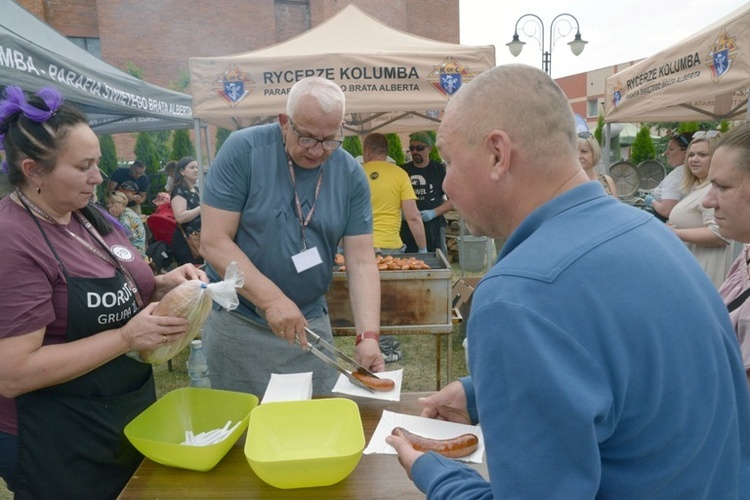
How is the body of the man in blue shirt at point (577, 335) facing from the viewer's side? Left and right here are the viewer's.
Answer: facing away from the viewer and to the left of the viewer

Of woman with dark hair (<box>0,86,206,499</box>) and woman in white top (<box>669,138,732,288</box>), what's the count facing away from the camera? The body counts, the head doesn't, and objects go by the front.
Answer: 0

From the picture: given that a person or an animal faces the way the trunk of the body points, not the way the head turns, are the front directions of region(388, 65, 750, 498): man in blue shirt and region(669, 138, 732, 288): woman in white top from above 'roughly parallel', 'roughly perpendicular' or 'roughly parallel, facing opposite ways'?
roughly perpendicular

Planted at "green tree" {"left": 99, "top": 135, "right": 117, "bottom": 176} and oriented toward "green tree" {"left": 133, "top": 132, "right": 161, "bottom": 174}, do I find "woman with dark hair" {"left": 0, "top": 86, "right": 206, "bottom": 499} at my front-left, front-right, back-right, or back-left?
front-right

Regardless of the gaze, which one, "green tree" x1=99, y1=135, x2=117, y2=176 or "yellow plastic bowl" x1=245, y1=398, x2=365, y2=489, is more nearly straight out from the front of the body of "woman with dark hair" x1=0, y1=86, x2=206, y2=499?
the yellow plastic bowl

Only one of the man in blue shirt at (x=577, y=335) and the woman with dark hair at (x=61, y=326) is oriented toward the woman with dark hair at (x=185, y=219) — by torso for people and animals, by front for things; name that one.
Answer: the man in blue shirt

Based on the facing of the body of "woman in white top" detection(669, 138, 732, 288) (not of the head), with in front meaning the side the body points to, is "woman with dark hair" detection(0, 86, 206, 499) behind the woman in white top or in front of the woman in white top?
in front

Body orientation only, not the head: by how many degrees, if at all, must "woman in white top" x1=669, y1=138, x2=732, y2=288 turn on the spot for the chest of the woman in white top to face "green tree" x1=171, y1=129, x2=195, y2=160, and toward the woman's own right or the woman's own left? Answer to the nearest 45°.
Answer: approximately 90° to the woman's own right

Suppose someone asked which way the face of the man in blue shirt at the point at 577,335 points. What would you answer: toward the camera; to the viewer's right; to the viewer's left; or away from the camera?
to the viewer's left

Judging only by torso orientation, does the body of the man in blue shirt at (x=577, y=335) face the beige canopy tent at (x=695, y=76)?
no

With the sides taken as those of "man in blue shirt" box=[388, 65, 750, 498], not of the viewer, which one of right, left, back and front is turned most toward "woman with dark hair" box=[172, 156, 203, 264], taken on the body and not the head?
front

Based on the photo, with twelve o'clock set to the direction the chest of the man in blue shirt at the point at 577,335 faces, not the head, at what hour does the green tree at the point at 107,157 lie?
The green tree is roughly at 12 o'clock from the man in blue shirt.

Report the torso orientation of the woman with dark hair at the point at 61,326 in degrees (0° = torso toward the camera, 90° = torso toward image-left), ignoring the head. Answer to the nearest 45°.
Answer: approximately 315°

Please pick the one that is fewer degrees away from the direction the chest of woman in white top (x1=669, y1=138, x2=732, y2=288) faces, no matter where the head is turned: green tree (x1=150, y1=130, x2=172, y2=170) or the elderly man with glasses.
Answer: the elderly man with glasses

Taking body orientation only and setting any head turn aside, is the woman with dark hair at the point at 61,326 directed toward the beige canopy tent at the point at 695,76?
no

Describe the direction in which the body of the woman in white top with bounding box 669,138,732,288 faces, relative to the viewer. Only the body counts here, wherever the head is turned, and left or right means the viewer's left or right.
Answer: facing the viewer and to the left of the viewer

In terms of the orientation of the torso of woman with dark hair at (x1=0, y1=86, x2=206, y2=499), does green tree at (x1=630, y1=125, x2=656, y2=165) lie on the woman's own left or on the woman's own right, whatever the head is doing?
on the woman's own left

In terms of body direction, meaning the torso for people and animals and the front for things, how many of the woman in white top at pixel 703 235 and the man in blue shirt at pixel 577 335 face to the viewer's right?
0
